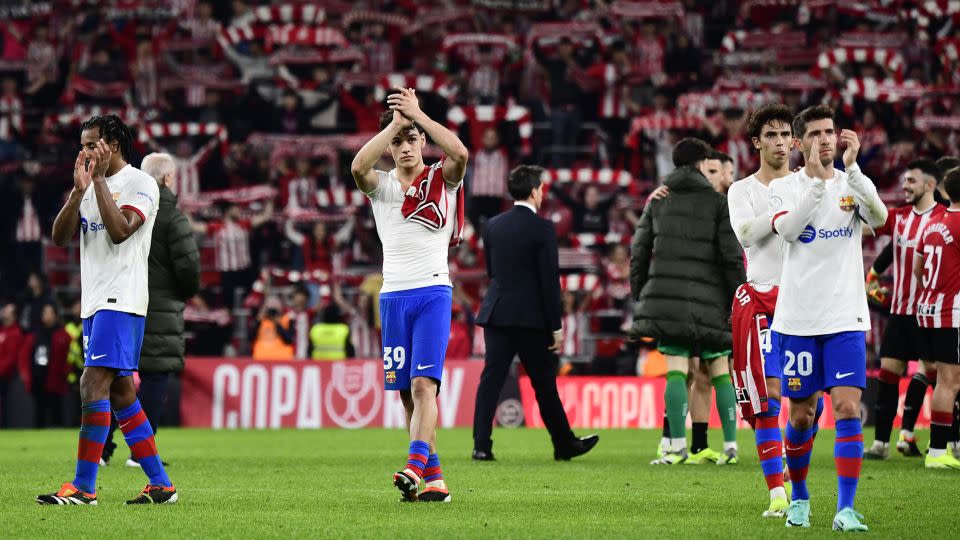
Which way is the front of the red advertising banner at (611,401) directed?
toward the camera

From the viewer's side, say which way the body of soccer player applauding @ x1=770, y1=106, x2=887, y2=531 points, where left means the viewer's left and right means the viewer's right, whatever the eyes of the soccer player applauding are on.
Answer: facing the viewer

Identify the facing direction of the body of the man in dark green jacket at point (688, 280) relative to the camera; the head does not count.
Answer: away from the camera

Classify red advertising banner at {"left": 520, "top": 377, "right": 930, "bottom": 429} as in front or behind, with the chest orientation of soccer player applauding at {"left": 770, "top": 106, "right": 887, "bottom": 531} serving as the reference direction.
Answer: behind

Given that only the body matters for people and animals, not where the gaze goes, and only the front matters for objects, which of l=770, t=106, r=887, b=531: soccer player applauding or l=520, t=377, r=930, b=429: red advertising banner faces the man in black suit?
the red advertising banner

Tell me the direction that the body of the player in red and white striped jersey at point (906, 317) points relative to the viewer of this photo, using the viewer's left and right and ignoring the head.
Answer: facing the viewer and to the left of the viewer

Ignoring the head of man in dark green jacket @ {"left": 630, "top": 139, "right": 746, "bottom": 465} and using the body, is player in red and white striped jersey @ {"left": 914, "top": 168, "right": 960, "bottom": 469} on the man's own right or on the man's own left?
on the man's own right

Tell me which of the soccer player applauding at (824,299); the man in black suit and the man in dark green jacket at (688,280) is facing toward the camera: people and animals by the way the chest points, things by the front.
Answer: the soccer player applauding

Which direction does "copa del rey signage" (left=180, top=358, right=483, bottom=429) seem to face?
toward the camera

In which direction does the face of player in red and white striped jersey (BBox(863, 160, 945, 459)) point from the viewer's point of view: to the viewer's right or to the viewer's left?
to the viewer's left

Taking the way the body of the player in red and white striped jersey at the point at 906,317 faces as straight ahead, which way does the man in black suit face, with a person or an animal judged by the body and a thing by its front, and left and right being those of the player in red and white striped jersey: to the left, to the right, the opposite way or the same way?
the opposite way

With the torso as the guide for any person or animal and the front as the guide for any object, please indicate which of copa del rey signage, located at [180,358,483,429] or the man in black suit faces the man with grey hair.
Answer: the copa del rey signage

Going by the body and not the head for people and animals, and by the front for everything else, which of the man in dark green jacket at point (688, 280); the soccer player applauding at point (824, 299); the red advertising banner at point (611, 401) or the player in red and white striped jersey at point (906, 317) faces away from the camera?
the man in dark green jacket

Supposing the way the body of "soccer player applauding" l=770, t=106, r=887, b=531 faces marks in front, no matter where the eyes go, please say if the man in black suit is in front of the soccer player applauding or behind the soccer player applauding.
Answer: behind

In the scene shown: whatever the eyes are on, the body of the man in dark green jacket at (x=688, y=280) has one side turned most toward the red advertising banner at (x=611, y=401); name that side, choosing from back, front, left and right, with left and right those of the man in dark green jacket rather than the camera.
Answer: front

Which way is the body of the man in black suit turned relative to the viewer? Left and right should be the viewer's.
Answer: facing away from the viewer and to the right of the viewer

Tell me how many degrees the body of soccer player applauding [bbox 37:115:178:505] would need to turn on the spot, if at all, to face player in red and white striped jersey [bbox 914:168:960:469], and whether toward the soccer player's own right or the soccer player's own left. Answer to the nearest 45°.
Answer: approximately 135° to the soccer player's own left
